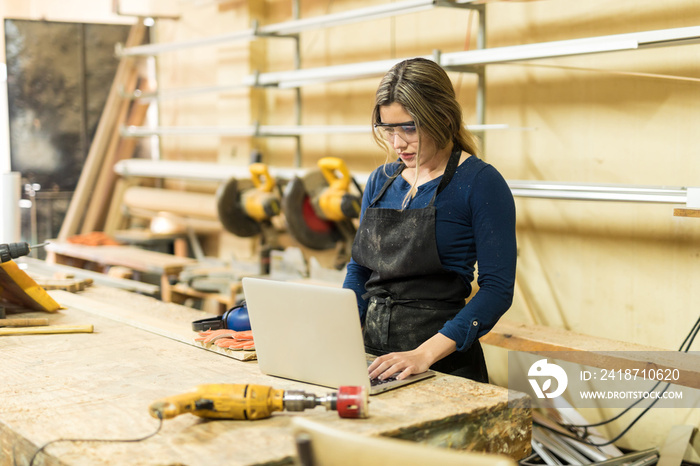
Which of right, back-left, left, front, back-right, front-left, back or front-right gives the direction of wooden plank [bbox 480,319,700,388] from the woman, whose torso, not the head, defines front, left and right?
back

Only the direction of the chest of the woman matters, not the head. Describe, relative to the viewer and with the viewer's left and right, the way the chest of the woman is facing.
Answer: facing the viewer and to the left of the viewer

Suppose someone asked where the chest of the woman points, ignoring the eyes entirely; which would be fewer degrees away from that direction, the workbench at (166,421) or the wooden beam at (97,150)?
the workbench

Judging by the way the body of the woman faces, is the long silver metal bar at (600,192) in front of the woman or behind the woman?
behind

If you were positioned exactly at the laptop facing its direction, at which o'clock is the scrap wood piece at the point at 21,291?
The scrap wood piece is roughly at 9 o'clock from the laptop.

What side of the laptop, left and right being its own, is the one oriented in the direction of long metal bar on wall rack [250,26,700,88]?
front

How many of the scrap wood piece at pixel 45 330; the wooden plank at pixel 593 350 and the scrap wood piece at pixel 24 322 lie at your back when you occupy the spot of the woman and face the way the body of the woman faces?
1

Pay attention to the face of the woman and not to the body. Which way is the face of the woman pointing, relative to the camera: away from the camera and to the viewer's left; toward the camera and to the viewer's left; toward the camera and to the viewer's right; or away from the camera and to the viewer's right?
toward the camera and to the viewer's left

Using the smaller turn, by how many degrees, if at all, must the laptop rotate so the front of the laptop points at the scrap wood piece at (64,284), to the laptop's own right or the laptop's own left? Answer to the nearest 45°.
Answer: approximately 90° to the laptop's own left

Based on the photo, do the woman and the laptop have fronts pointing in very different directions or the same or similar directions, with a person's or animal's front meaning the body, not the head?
very different directions

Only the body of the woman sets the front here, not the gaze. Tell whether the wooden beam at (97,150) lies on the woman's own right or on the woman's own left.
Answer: on the woman's own right

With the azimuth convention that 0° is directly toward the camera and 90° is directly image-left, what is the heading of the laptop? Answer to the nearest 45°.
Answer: approximately 225°

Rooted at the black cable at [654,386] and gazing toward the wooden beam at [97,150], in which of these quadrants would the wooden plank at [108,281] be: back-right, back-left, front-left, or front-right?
front-left

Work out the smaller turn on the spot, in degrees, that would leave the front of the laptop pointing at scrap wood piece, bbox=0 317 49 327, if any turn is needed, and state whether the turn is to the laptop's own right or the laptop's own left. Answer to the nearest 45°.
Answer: approximately 90° to the laptop's own left
